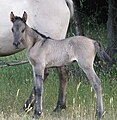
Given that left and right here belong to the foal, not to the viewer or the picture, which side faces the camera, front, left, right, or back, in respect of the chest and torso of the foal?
left

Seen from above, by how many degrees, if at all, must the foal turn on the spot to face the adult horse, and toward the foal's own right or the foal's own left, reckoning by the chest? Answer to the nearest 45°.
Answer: approximately 90° to the foal's own right

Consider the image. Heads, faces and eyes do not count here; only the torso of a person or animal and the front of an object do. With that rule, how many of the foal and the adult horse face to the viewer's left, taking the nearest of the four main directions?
2

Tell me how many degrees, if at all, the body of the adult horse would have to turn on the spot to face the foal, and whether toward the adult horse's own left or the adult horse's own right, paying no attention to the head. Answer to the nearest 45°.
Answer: approximately 90° to the adult horse's own left

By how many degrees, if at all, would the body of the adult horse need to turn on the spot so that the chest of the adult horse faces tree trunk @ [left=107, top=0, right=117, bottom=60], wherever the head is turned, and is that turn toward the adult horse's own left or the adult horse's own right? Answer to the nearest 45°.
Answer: approximately 135° to the adult horse's own right

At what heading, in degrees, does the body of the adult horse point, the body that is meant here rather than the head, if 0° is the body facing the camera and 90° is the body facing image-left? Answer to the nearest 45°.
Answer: approximately 90°
